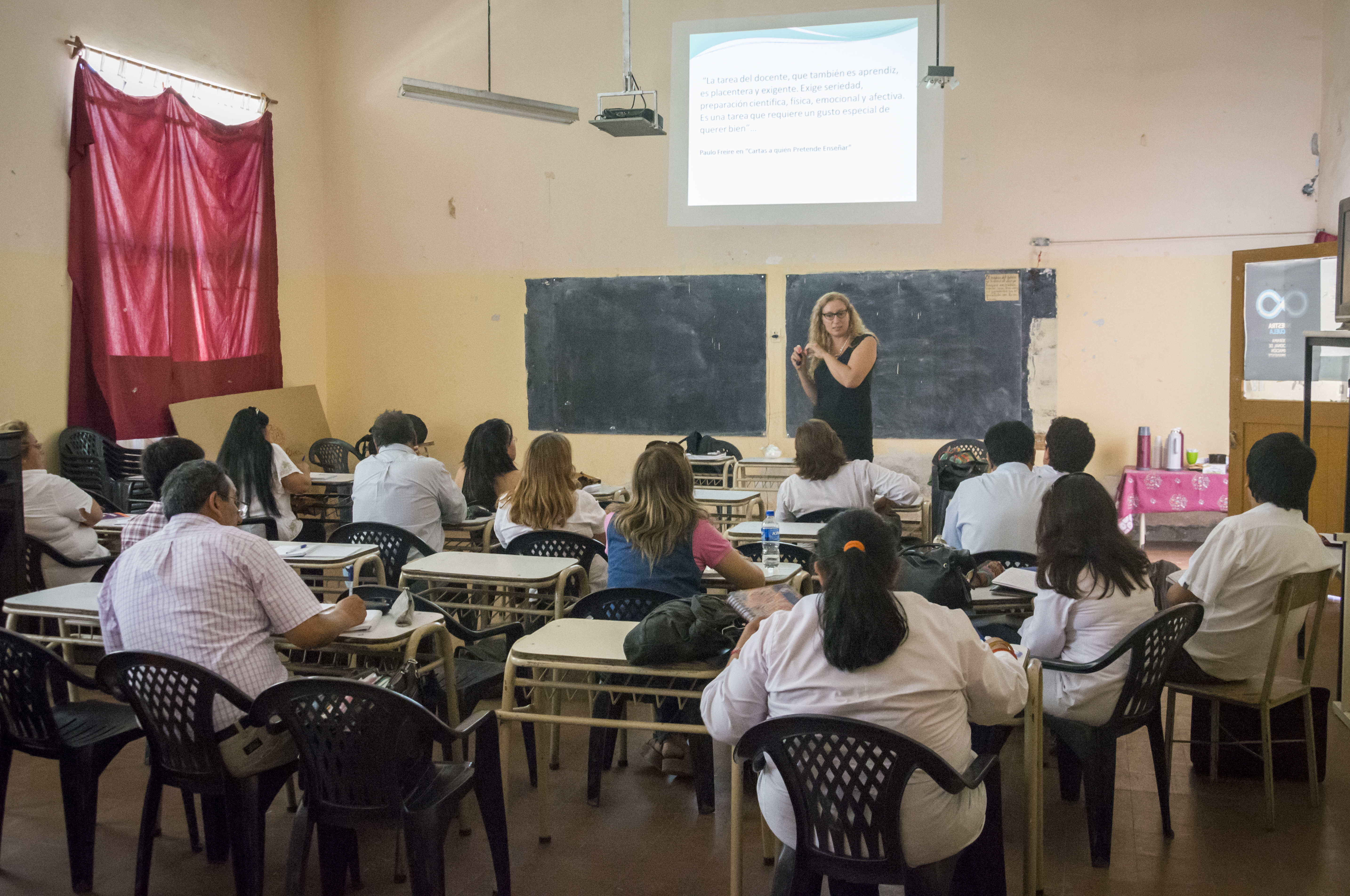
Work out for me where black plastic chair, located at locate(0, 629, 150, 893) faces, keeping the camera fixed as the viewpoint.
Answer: facing away from the viewer and to the right of the viewer

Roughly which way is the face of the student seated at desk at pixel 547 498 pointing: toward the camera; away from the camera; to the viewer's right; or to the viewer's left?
away from the camera

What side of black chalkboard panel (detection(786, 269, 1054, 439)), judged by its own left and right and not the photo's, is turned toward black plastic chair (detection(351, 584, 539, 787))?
front

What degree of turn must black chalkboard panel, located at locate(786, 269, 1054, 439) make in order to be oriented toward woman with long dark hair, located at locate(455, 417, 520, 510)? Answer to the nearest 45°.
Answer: approximately 45° to its right

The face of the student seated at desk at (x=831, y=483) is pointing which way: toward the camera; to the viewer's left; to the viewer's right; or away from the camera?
away from the camera

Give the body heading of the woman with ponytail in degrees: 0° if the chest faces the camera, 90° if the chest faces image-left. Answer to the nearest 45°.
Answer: approximately 180°

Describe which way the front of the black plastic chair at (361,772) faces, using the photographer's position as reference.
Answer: facing away from the viewer and to the right of the viewer

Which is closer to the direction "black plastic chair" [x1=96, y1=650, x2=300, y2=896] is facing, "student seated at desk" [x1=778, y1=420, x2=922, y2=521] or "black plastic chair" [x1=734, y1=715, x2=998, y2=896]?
the student seated at desk

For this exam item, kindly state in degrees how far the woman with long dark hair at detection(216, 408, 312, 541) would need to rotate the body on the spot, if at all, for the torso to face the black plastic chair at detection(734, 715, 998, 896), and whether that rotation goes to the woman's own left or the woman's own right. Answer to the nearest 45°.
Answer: approximately 135° to the woman's own right

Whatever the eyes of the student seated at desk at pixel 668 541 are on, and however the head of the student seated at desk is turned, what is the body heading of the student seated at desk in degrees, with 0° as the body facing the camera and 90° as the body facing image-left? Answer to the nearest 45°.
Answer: approximately 180°

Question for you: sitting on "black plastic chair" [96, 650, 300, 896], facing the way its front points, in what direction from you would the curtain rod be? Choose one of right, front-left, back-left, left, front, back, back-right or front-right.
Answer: front-left

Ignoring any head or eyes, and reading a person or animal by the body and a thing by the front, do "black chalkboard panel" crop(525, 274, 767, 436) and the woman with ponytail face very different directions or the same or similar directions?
very different directions

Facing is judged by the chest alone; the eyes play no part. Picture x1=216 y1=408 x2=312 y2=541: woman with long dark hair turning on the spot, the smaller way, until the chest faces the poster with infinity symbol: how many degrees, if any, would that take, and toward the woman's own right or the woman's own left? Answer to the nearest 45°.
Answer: approximately 45° to the woman's own right

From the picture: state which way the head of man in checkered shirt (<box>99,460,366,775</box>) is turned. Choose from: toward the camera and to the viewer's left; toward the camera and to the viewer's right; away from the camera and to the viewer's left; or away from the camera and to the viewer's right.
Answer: away from the camera and to the viewer's right

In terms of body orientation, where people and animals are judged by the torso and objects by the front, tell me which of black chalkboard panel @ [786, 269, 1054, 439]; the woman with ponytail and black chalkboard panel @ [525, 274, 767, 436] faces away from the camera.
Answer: the woman with ponytail

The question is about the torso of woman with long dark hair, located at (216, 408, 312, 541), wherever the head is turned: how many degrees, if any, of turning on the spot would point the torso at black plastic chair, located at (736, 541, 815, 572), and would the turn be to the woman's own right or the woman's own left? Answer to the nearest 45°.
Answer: approximately 90° to the woman's own right

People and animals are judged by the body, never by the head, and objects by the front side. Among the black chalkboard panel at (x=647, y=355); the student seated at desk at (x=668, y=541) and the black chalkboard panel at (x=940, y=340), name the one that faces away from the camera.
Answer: the student seated at desk

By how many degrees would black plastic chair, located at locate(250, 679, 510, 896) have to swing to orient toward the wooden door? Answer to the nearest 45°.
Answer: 0° — it already faces it

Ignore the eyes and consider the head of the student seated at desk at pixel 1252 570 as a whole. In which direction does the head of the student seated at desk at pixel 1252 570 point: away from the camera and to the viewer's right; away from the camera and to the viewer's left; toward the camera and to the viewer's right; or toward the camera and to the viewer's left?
away from the camera and to the viewer's left
